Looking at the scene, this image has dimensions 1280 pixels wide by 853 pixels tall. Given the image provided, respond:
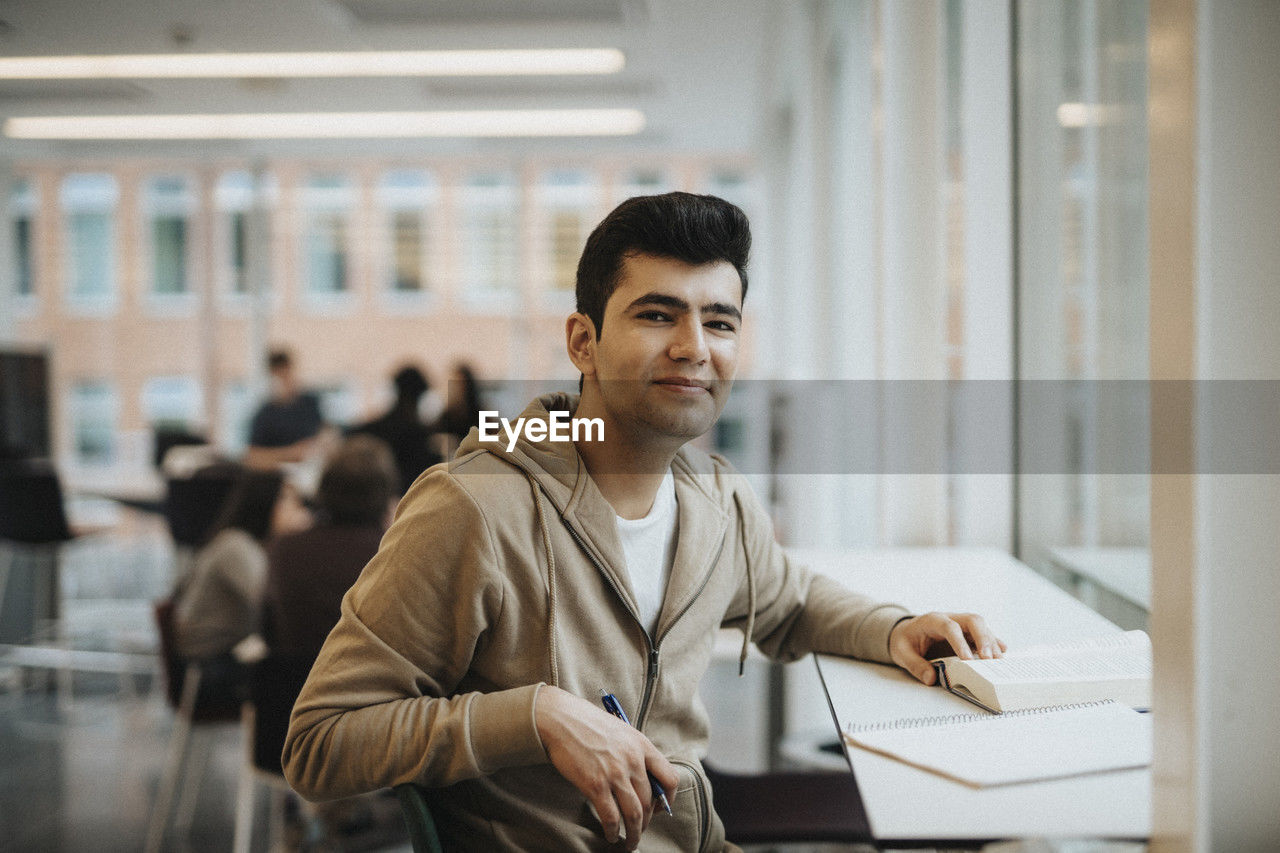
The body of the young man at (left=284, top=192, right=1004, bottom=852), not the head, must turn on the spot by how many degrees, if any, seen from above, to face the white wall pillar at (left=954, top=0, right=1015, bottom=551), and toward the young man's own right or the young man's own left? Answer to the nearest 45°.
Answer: approximately 90° to the young man's own left

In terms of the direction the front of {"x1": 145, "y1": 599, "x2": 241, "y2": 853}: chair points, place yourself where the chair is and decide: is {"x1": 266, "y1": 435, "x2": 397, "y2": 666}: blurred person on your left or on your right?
on your right

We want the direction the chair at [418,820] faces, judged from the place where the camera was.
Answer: facing to the right of the viewer

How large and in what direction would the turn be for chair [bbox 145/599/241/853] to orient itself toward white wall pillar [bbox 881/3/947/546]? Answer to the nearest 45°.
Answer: approximately 45° to its right

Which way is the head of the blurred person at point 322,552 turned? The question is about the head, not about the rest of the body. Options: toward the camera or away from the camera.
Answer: away from the camera

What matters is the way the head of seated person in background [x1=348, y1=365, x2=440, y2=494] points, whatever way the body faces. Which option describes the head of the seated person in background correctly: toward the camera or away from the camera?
away from the camera

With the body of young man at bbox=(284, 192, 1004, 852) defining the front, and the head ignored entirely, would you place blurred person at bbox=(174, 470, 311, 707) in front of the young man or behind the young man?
behind

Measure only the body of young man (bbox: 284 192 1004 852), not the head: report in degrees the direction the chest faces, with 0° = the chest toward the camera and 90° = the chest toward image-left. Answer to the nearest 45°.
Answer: approximately 315°

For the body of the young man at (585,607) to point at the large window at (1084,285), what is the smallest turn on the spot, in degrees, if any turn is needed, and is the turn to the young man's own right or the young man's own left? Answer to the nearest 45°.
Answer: approximately 90° to the young man's own left
